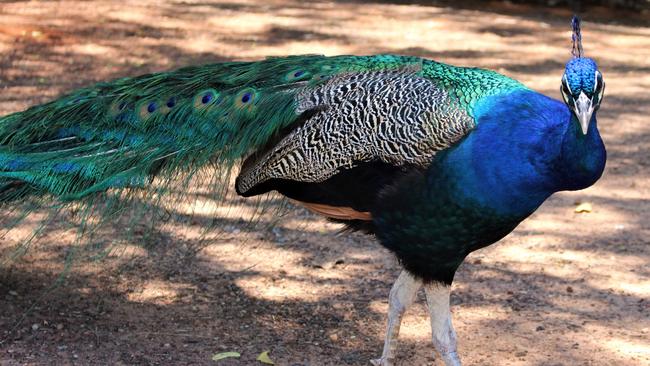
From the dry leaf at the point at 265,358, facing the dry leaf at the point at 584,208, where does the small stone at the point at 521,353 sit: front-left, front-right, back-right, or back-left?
front-right

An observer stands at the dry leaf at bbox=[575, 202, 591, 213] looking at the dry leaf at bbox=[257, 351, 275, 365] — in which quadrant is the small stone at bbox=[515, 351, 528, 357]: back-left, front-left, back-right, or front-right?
front-left

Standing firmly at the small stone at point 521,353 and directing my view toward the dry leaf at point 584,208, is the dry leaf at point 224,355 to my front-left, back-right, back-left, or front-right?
back-left

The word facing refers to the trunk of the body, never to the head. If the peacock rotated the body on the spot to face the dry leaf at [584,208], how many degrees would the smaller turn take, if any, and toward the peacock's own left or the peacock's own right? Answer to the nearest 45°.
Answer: approximately 45° to the peacock's own left

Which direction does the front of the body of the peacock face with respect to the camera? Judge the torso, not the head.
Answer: to the viewer's right
